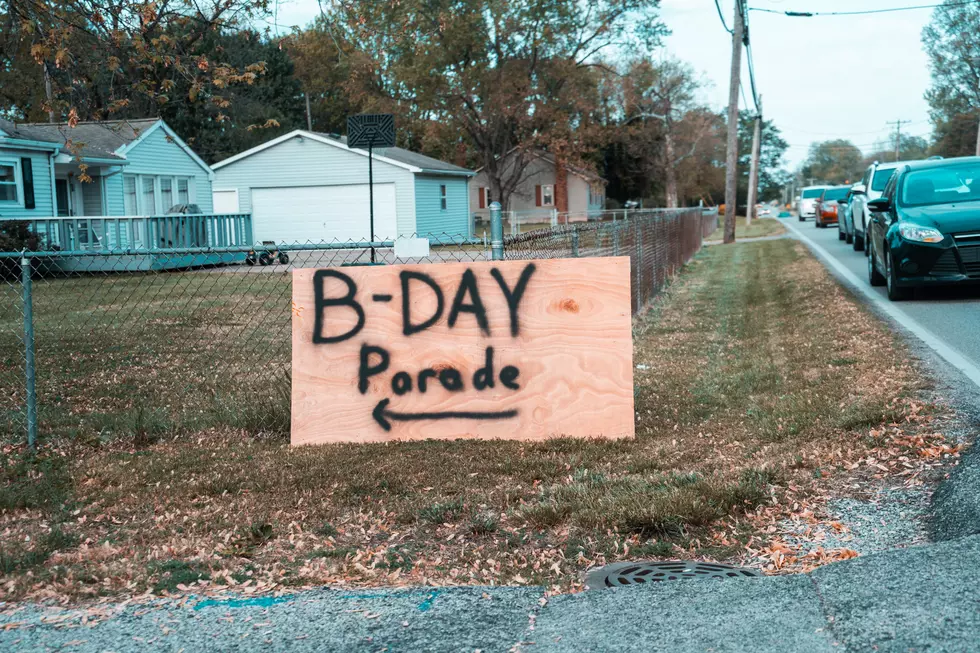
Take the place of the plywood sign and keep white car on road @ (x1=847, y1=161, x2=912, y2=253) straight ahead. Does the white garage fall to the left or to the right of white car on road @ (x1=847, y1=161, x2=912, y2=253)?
left

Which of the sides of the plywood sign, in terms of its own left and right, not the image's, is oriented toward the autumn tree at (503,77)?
back

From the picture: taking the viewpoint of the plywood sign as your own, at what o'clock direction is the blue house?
The blue house is roughly at 5 o'clock from the plywood sign.

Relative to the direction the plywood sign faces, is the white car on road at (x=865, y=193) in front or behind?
behind

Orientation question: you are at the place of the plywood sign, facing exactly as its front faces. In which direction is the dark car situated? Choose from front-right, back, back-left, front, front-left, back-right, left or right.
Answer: back-left

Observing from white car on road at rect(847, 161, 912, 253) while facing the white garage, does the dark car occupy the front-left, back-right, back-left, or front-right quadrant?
back-left

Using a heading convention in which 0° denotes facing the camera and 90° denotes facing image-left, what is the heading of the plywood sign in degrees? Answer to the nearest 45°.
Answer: approximately 0°

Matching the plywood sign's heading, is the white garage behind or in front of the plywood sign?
behind

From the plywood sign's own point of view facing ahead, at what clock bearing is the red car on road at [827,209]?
The red car on road is roughly at 7 o'clock from the plywood sign.

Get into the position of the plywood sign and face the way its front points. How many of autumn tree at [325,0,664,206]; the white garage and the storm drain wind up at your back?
2
